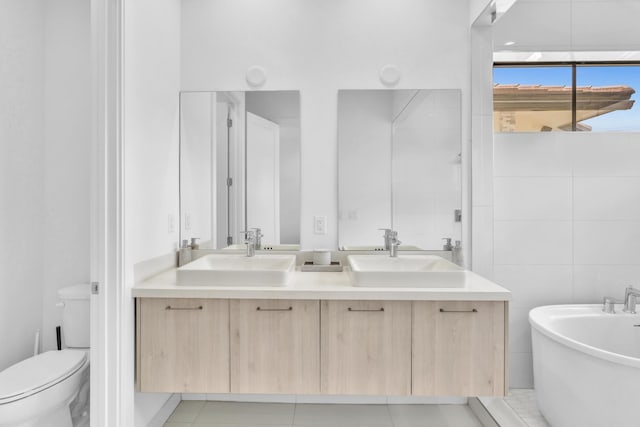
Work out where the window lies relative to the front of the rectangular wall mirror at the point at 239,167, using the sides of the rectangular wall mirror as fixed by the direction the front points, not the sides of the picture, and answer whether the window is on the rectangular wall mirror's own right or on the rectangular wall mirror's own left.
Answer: on the rectangular wall mirror's own left

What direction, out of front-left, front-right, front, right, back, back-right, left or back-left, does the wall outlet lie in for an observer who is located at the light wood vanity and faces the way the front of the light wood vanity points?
back

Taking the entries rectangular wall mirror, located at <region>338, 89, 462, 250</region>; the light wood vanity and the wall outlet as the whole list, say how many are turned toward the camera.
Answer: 3

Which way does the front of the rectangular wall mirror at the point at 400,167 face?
toward the camera

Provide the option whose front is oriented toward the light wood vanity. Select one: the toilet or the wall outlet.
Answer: the wall outlet

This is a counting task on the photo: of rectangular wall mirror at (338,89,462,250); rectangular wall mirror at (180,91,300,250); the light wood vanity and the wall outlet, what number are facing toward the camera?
4

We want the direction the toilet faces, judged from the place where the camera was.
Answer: facing the viewer and to the left of the viewer

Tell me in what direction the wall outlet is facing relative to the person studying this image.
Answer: facing the viewer

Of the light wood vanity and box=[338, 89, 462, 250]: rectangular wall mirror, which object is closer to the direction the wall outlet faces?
the light wood vanity

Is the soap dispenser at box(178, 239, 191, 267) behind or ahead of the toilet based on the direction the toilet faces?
behind

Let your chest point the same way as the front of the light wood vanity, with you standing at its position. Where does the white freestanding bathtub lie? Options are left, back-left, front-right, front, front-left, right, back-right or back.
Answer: left
